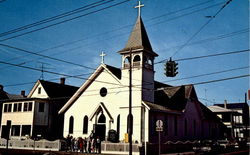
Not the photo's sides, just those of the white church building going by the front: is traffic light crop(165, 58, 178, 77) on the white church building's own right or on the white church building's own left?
on the white church building's own left

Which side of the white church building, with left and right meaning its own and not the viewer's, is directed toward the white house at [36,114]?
right

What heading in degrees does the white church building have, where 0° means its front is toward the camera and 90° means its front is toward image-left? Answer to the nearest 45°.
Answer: approximately 45°

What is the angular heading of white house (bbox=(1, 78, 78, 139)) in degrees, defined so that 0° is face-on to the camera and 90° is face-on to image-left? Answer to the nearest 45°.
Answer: approximately 45°

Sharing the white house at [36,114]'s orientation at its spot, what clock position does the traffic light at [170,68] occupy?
The traffic light is roughly at 10 o'clock from the white house.

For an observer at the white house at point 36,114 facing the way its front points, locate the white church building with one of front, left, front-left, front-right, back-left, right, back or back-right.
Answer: left
